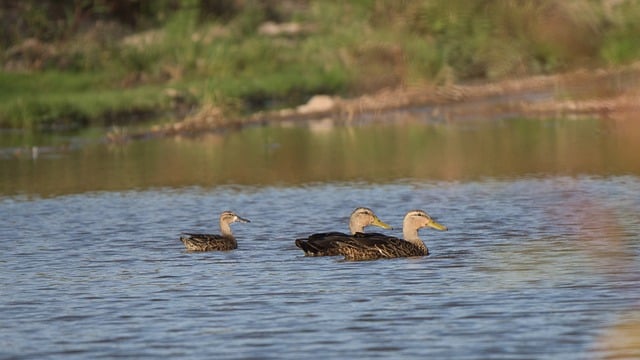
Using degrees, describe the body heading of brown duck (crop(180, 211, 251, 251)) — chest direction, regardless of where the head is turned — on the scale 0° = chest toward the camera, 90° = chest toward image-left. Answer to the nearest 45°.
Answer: approximately 270°

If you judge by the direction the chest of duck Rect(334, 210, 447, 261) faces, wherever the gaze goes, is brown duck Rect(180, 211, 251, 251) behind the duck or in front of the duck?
behind

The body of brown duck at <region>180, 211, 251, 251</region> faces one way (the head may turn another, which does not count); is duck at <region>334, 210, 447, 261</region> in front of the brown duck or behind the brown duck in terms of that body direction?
in front

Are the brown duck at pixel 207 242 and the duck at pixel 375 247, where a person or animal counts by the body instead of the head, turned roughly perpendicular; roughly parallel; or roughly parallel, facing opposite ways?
roughly parallel

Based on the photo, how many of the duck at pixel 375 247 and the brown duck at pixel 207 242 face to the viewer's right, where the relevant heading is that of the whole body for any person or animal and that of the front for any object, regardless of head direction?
2

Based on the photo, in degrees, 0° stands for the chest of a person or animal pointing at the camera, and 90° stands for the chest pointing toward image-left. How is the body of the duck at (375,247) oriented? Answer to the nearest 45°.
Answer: approximately 270°
